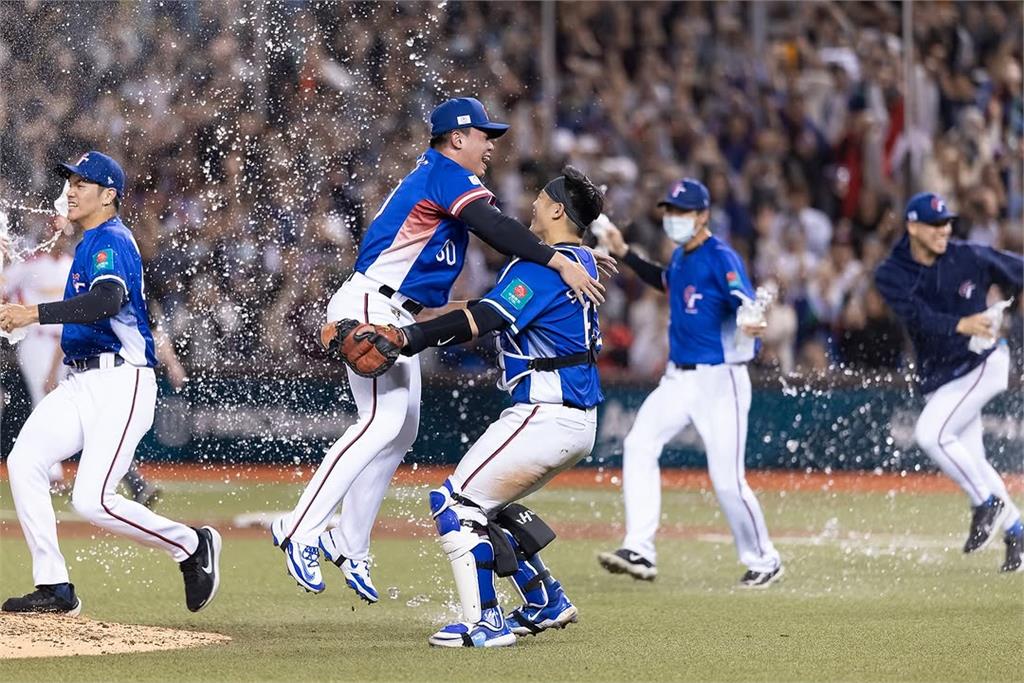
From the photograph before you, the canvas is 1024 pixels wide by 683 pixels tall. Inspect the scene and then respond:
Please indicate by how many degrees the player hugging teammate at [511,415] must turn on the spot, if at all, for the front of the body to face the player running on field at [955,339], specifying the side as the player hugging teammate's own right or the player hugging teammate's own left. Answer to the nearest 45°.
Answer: approximately 135° to the player hugging teammate's own right

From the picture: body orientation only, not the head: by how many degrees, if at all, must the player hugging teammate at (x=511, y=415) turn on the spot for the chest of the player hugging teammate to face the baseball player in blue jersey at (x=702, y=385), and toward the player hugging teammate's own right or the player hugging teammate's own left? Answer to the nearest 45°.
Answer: approximately 135° to the player hugging teammate's own right

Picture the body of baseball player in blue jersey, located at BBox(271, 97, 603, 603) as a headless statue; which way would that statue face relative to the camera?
to the viewer's right

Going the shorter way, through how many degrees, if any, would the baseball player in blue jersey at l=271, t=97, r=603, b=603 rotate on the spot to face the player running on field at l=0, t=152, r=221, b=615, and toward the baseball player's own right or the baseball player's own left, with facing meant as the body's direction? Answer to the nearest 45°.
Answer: approximately 180°

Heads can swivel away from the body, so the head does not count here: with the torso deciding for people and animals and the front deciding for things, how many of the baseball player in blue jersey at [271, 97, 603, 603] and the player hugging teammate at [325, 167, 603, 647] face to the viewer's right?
1

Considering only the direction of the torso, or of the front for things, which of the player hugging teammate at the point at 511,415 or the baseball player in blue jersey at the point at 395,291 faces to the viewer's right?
the baseball player in blue jersey

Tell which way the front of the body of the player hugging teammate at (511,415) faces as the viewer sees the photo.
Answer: to the viewer's left

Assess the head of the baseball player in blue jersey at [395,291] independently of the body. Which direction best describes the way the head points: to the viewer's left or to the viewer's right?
to the viewer's right

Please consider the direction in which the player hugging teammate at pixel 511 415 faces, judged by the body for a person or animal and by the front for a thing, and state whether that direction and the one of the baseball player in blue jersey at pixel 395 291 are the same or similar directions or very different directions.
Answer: very different directions

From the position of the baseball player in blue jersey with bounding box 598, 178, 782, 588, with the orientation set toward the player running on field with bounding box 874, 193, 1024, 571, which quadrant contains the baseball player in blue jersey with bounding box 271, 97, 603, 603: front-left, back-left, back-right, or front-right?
back-right
